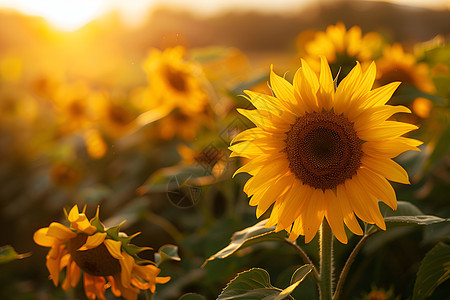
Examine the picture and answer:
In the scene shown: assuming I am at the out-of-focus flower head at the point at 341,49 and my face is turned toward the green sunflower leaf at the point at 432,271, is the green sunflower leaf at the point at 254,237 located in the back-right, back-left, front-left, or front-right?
front-right

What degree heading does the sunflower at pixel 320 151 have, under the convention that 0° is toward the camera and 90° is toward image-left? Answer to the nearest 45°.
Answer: approximately 0°

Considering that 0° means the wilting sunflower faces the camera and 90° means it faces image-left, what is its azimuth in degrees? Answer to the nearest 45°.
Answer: approximately 45°

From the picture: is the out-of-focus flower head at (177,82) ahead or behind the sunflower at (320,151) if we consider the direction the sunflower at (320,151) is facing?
behind

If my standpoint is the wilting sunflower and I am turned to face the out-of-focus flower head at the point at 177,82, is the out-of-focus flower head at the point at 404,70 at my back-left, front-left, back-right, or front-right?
front-right

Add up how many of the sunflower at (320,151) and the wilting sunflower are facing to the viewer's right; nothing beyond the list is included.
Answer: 0

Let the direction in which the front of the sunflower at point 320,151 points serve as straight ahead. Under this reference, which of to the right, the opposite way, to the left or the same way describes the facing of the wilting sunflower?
the same way

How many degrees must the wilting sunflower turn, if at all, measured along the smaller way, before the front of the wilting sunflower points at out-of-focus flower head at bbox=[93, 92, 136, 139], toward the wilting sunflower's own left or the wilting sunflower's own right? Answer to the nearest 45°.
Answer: approximately 135° to the wilting sunflower's own right
